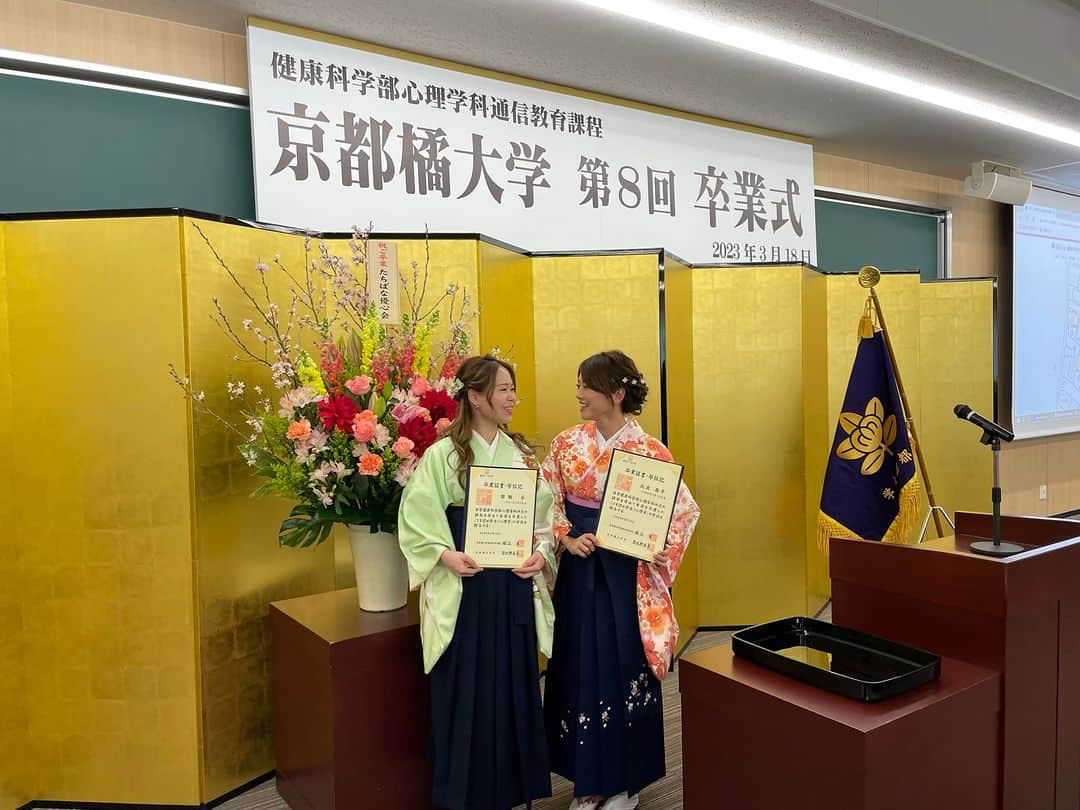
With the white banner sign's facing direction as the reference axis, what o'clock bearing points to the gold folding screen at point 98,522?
The gold folding screen is roughly at 3 o'clock from the white banner sign.

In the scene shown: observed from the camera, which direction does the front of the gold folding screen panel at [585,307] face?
facing the viewer

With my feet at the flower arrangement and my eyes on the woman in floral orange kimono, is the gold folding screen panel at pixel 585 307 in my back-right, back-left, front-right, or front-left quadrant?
front-left

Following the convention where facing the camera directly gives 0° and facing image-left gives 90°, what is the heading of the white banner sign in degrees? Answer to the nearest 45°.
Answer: approximately 315°

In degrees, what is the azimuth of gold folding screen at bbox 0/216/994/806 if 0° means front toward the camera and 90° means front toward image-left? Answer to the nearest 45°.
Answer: approximately 315°

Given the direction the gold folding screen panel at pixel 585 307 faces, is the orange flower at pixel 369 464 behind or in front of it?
in front

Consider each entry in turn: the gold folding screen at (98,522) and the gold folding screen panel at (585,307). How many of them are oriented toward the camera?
2

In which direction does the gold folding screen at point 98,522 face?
toward the camera

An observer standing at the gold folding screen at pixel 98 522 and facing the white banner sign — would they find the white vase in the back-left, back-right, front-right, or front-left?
front-right

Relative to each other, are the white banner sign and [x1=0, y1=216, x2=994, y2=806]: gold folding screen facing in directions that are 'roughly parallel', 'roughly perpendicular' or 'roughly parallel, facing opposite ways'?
roughly parallel

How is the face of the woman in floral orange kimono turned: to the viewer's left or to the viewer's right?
to the viewer's left

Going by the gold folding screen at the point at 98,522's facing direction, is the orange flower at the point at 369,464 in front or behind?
in front
